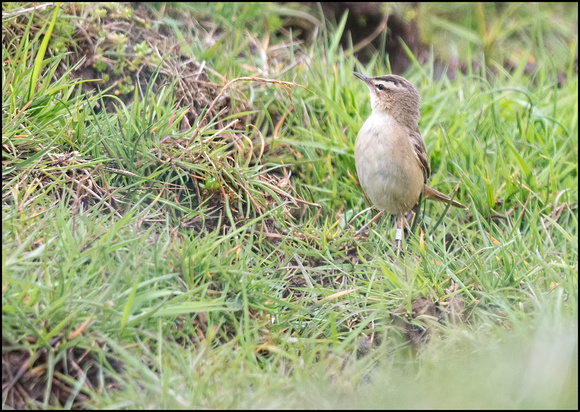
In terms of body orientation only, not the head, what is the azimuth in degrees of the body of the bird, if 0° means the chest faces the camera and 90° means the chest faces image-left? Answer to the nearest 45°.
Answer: approximately 45°
